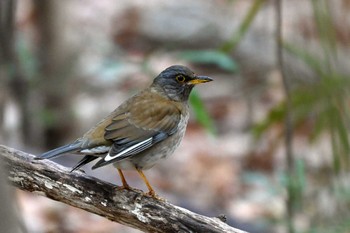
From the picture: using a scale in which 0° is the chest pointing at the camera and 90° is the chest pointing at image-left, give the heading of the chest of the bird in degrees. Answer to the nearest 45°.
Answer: approximately 270°
